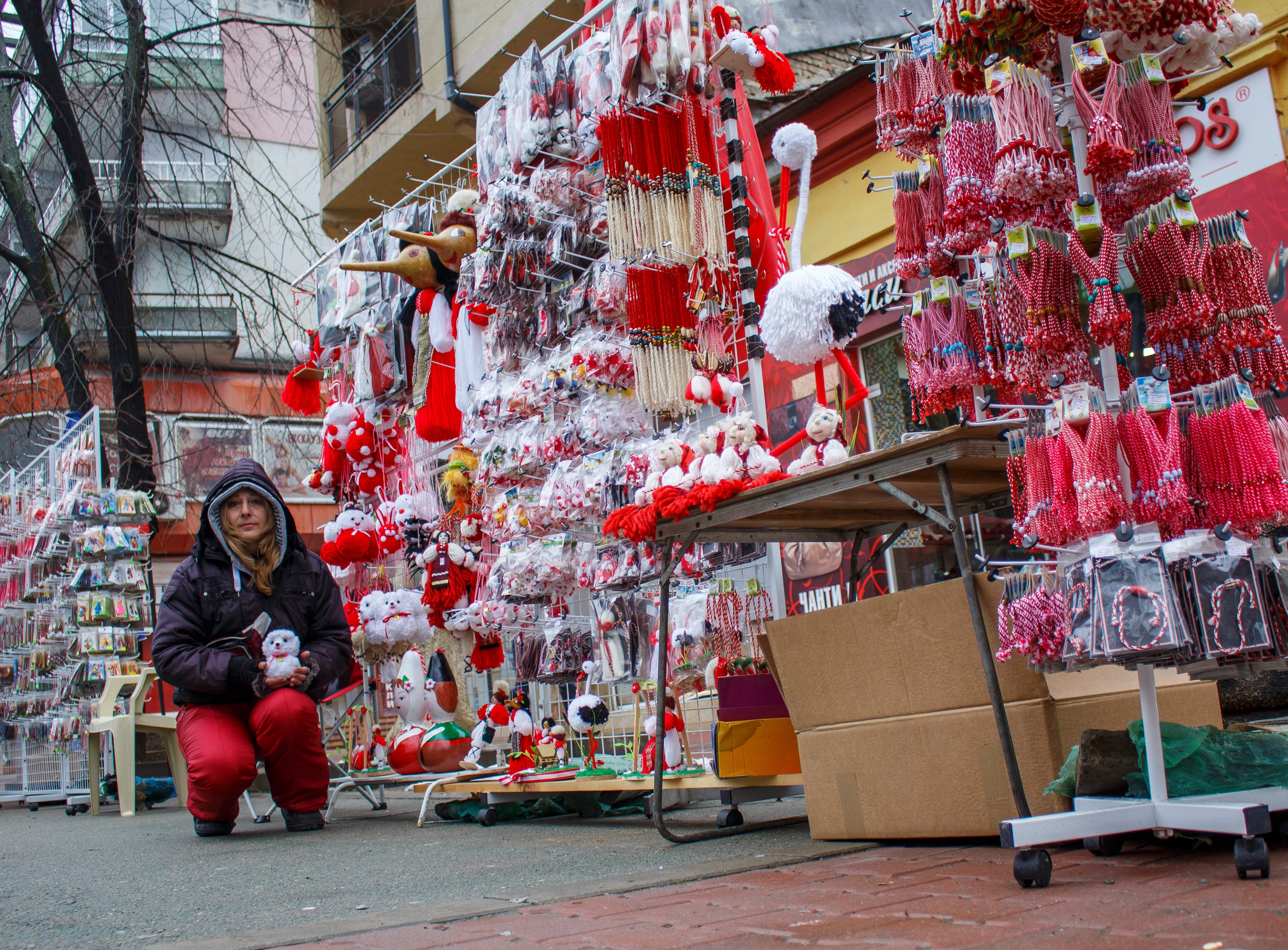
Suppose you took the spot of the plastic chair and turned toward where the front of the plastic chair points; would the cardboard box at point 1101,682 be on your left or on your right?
on your left

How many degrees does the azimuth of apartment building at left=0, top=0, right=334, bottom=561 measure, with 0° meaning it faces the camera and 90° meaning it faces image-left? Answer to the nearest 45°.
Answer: approximately 0°

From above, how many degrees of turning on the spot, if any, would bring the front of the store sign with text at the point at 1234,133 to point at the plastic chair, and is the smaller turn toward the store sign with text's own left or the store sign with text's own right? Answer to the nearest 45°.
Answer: approximately 45° to the store sign with text's own right

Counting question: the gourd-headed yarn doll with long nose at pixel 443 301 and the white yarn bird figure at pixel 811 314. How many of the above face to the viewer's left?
2

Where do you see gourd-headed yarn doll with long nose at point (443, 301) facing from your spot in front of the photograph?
facing to the left of the viewer

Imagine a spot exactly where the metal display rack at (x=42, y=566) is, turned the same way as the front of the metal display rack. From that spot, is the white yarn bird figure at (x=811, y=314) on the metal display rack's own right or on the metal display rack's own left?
on the metal display rack's own left

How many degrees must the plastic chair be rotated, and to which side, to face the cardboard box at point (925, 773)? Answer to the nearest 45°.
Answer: approximately 135° to its left

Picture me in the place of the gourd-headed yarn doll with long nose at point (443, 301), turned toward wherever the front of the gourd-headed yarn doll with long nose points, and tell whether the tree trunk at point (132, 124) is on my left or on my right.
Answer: on my right

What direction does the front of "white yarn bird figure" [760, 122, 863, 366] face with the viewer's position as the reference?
facing to the left of the viewer

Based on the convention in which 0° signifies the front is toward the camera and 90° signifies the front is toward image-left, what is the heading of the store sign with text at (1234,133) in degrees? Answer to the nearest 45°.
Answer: approximately 45°

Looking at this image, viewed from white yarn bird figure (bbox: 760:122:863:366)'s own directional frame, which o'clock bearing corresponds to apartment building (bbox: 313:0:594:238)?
The apartment building is roughly at 2 o'clock from the white yarn bird figure.
